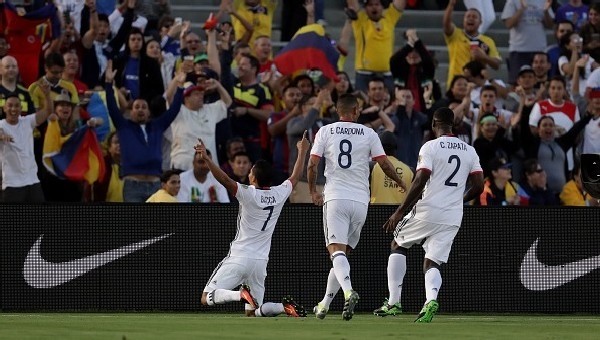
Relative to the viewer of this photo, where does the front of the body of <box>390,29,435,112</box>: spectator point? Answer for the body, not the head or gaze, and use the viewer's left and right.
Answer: facing the viewer

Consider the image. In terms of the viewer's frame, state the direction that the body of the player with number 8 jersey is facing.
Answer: away from the camera

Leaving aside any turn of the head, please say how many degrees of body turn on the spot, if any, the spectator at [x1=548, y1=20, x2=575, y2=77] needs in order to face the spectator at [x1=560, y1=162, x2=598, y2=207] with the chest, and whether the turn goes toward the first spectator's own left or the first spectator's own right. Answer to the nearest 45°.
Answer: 0° — they already face them

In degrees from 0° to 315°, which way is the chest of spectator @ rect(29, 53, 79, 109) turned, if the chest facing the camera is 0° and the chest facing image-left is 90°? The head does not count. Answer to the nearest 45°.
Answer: approximately 0°

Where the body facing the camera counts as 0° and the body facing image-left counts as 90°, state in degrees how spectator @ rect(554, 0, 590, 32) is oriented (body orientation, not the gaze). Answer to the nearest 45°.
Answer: approximately 0°

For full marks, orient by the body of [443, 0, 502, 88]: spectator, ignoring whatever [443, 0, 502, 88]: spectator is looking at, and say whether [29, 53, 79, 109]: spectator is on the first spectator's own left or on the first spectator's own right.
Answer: on the first spectator's own right

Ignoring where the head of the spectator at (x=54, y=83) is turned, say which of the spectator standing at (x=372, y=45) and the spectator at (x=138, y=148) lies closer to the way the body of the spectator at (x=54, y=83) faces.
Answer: the spectator

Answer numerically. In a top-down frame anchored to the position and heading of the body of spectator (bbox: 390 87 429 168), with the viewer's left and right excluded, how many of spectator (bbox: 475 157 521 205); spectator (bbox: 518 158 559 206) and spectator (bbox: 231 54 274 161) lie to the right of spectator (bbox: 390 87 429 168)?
1

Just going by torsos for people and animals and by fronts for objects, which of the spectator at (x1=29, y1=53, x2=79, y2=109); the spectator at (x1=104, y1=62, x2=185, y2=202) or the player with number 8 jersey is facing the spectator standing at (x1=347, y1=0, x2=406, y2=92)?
the player with number 8 jersey

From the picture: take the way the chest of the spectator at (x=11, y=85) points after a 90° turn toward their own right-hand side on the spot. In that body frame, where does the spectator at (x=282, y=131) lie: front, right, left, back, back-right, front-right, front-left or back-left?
back

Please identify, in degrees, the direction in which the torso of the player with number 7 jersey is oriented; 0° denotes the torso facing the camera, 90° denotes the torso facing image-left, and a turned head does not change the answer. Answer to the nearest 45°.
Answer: approximately 135°

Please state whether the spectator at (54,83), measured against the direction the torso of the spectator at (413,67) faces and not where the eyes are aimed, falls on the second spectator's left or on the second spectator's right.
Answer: on the second spectator's right

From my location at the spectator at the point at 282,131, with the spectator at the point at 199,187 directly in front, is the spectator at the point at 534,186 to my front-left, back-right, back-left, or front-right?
back-left

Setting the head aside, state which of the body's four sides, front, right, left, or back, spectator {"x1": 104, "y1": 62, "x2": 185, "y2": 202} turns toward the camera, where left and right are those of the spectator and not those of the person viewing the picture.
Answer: front
